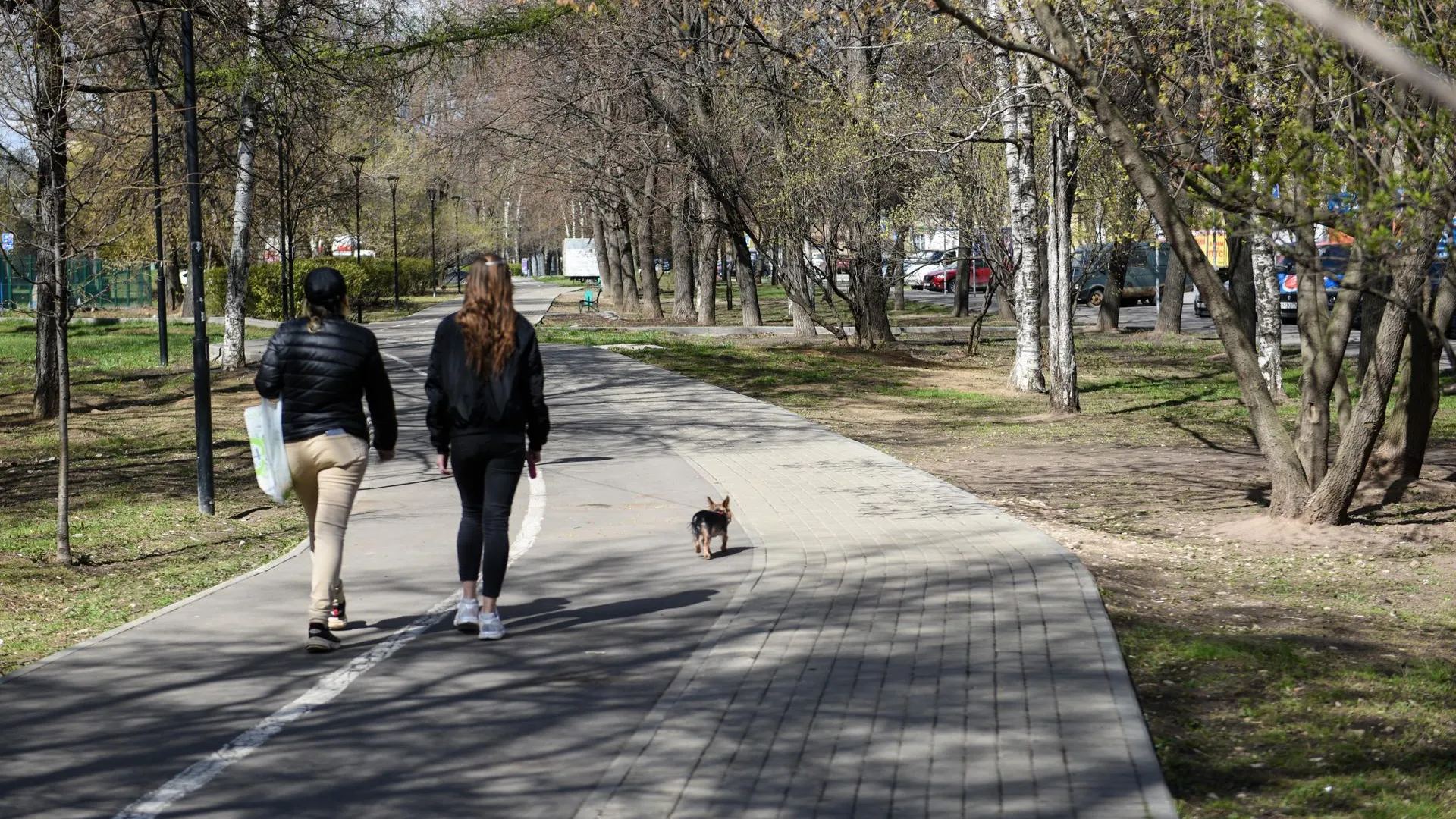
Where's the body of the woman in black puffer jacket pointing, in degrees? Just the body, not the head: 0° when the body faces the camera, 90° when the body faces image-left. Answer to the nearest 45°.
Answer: approximately 180°

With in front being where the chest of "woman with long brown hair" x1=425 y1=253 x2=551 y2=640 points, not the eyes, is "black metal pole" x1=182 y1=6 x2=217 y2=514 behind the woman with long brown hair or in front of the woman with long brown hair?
in front

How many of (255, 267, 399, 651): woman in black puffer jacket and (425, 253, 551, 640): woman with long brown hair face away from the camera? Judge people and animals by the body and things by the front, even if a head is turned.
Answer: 2

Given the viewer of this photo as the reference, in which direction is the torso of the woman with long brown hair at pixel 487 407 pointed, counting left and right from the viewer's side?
facing away from the viewer

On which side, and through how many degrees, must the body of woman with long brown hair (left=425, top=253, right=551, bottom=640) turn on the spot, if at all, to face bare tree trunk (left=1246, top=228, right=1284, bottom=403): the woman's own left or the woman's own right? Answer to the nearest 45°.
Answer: approximately 45° to the woman's own right

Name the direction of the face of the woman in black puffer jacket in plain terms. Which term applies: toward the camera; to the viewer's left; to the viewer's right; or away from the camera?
away from the camera

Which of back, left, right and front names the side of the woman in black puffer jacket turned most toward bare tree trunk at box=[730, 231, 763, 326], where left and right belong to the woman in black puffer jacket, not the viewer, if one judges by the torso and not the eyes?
front

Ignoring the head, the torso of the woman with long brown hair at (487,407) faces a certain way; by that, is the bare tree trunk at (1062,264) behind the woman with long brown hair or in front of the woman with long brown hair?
in front

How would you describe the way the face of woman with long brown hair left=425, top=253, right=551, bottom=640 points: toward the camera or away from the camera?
away from the camera
